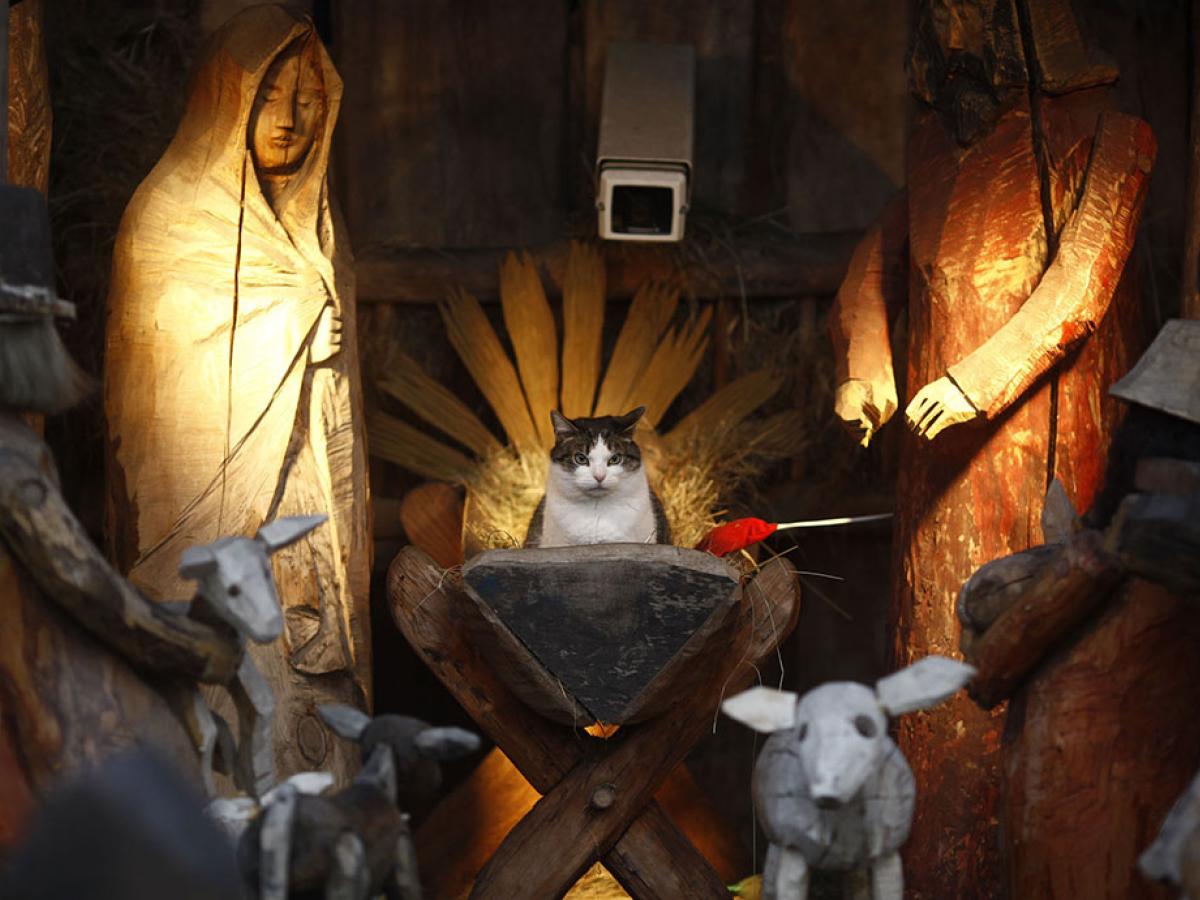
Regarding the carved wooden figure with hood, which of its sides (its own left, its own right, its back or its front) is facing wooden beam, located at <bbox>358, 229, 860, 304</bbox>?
left

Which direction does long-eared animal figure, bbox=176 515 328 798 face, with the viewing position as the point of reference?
facing the viewer and to the right of the viewer

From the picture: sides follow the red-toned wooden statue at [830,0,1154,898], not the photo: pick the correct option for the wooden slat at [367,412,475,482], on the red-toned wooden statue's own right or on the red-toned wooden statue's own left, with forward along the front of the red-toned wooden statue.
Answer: on the red-toned wooden statue's own right

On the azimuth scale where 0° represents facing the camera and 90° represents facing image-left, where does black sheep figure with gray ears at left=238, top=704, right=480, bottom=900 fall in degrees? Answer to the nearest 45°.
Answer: approximately 225°

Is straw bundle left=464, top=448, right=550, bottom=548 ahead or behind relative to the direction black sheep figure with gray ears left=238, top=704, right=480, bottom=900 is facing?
ahead

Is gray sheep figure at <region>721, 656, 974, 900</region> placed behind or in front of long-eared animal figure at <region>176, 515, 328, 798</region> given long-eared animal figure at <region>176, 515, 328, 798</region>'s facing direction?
in front

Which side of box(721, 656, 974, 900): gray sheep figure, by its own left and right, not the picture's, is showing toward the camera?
front

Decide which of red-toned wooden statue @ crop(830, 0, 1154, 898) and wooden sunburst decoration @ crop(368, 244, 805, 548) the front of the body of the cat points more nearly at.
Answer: the red-toned wooden statue

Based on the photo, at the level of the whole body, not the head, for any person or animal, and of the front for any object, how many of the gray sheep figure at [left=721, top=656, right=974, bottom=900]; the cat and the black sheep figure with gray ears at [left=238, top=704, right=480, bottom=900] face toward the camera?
2

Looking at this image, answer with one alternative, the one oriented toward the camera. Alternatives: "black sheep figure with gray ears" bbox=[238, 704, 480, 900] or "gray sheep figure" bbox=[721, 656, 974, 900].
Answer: "gray sheep figure" bbox=[721, 656, 974, 900]

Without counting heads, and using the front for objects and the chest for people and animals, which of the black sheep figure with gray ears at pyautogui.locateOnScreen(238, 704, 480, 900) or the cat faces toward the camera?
the cat

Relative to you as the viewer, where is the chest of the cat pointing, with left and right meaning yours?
facing the viewer

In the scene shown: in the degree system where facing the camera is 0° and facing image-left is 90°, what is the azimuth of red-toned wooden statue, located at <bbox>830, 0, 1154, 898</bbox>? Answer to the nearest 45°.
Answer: approximately 45°

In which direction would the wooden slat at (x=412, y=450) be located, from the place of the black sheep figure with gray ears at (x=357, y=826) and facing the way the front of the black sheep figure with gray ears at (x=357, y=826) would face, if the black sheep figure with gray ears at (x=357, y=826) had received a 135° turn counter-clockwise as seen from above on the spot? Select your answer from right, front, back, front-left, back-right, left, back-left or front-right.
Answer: right
